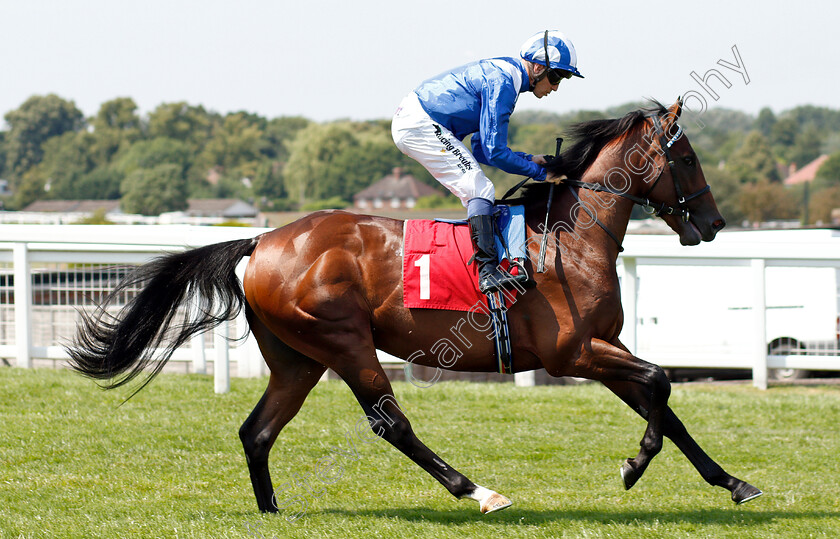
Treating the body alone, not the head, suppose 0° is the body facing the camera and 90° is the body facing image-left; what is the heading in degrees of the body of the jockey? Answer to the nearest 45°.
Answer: approximately 270°

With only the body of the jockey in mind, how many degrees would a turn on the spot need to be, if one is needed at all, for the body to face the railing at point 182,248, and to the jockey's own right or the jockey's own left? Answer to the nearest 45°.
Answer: approximately 135° to the jockey's own left

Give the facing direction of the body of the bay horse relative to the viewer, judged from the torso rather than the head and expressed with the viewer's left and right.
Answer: facing to the right of the viewer

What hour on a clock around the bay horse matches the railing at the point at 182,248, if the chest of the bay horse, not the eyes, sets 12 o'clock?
The railing is roughly at 8 o'clock from the bay horse.
